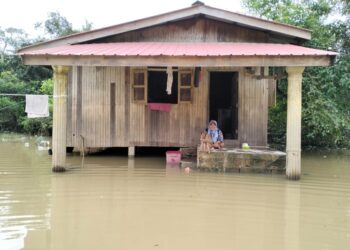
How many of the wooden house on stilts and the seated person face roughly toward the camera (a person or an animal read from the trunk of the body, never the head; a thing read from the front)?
2

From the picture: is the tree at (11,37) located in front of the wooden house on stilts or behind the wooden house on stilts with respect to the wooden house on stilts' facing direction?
behind

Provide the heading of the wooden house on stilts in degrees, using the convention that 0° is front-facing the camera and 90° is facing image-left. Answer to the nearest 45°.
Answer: approximately 0°

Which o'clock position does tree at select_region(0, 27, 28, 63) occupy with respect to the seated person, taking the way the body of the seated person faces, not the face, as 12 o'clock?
The tree is roughly at 5 o'clock from the seated person.

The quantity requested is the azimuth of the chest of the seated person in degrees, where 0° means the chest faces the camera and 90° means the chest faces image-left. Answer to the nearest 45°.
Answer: approximately 0°
